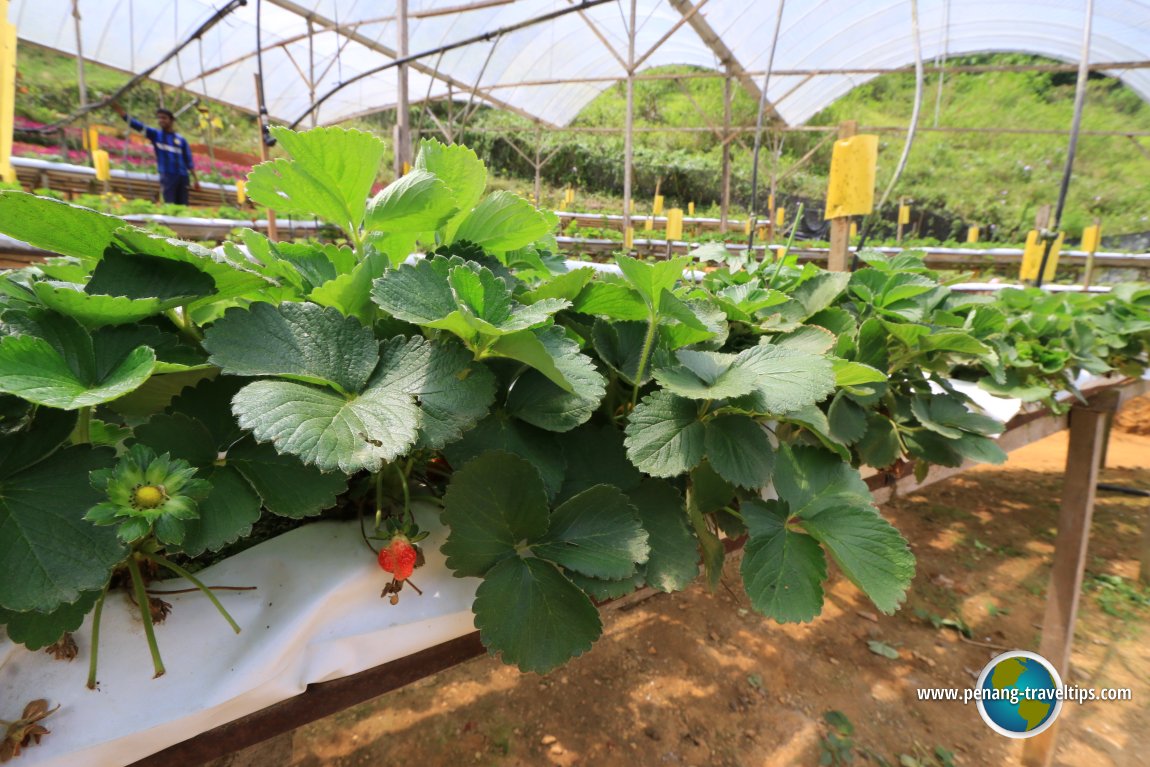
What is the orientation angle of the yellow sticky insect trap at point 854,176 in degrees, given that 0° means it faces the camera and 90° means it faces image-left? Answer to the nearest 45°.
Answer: approximately 0°
